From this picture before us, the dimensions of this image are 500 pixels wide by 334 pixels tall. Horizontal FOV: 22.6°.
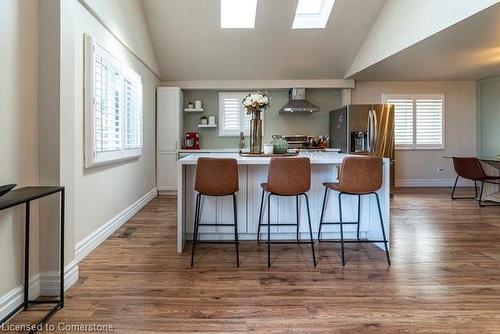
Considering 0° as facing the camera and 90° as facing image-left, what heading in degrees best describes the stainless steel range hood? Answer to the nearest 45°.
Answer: approximately 0°

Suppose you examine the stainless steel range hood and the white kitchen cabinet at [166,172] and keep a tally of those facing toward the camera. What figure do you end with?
2

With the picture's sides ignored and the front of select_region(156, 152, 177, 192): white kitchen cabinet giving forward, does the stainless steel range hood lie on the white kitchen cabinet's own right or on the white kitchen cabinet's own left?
on the white kitchen cabinet's own left

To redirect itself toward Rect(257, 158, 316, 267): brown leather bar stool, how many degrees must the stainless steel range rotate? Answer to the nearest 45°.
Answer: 0° — it already faces it

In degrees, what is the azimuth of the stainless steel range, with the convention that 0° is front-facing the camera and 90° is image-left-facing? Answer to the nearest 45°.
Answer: approximately 0°

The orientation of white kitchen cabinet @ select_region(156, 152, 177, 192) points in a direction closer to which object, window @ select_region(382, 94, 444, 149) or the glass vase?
the glass vase
